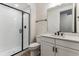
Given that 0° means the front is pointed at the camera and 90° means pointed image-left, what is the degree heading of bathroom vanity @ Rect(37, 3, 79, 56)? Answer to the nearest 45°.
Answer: approximately 45°

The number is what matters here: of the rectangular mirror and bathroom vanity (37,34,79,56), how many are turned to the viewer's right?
0

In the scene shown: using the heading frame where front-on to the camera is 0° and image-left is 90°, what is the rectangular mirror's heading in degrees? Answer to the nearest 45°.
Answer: approximately 45°

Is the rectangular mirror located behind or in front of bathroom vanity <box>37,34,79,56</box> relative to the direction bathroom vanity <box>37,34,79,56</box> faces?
behind

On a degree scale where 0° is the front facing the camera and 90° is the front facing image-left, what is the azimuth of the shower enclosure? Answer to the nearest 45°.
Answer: approximately 315°

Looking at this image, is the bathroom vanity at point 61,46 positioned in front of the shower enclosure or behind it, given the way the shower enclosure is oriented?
in front
